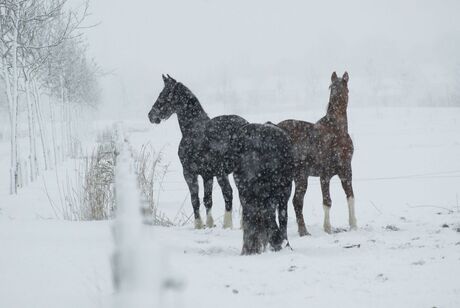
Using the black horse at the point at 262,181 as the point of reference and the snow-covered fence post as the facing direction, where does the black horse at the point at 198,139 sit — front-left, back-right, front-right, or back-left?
back-right

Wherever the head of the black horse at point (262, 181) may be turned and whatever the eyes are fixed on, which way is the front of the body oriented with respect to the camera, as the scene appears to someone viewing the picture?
away from the camera

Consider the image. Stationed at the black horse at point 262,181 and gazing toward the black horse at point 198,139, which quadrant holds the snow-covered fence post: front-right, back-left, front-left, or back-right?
back-left

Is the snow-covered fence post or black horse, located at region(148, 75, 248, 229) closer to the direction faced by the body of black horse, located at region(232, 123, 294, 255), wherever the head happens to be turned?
the black horse

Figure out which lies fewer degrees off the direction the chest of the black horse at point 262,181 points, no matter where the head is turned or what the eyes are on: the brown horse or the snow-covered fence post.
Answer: the brown horse

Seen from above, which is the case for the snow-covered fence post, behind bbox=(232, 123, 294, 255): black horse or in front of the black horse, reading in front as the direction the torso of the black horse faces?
behind
